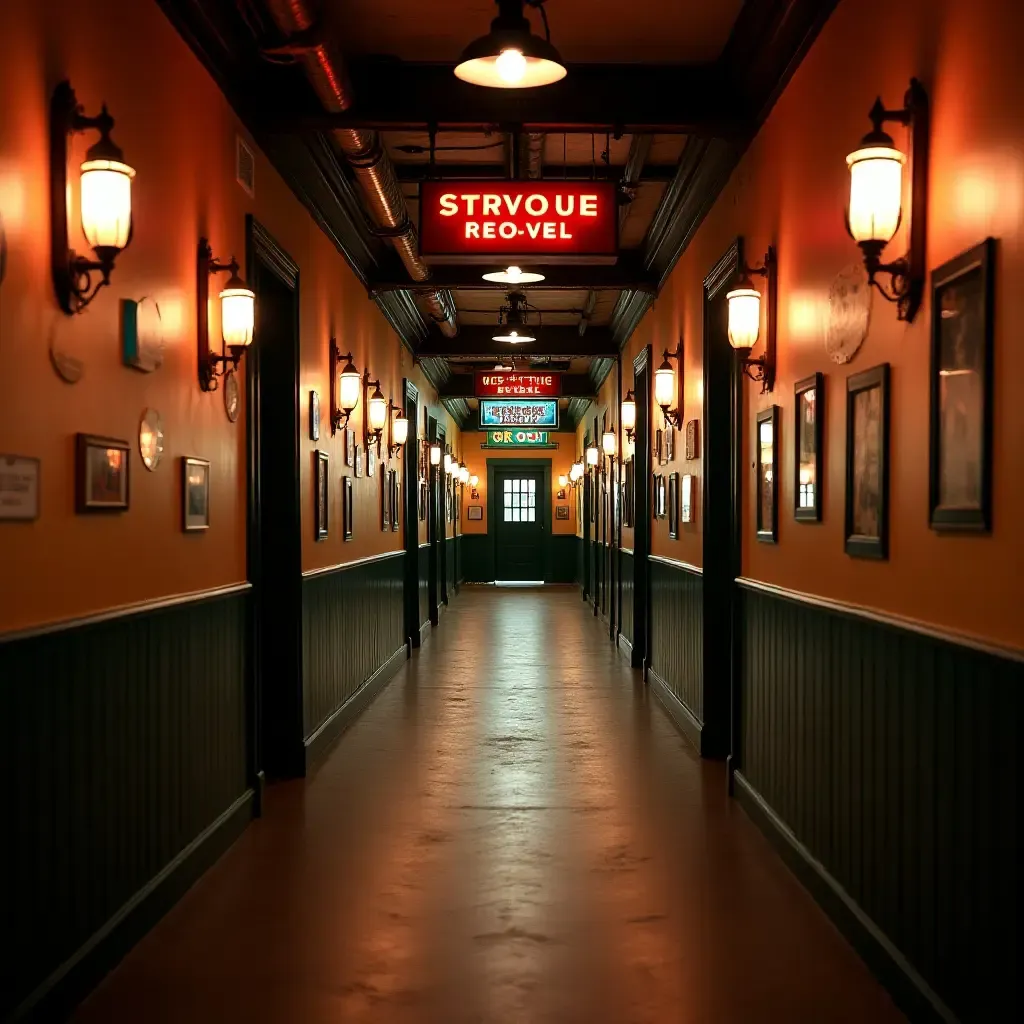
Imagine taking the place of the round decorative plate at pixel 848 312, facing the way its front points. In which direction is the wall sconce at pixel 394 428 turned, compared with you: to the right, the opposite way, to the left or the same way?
the opposite way

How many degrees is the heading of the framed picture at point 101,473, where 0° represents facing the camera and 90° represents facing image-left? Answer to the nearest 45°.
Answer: approximately 315°

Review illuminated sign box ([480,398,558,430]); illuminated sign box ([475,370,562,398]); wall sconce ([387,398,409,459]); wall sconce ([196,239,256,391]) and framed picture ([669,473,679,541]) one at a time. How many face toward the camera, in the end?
2

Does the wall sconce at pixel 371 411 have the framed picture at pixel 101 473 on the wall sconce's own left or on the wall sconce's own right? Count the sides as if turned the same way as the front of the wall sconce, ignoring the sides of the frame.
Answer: on the wall sconce's own right

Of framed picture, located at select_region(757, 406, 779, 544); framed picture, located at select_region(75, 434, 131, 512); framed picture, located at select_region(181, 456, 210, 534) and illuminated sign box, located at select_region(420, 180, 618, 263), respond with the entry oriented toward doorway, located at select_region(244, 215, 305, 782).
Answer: framed picture, located at select_region(757, 406, 779, 544)

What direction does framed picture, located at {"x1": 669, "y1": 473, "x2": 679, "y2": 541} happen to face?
to the viewer's left

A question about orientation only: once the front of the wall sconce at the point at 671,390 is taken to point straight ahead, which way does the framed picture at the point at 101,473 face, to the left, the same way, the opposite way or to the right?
the opposite way

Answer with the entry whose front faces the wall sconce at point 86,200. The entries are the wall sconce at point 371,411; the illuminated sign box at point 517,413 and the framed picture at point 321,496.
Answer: the illuminated sign box

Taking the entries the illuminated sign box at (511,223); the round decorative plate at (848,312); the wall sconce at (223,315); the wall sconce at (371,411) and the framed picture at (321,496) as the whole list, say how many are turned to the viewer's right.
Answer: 3

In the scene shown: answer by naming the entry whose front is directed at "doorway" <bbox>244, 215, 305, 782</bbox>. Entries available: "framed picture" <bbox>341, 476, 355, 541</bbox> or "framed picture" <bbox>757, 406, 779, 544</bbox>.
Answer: "framed picture" <bbox>757, 406, 779, 544</bbox>

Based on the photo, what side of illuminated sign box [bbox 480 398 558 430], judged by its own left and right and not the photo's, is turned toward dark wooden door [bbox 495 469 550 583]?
back
